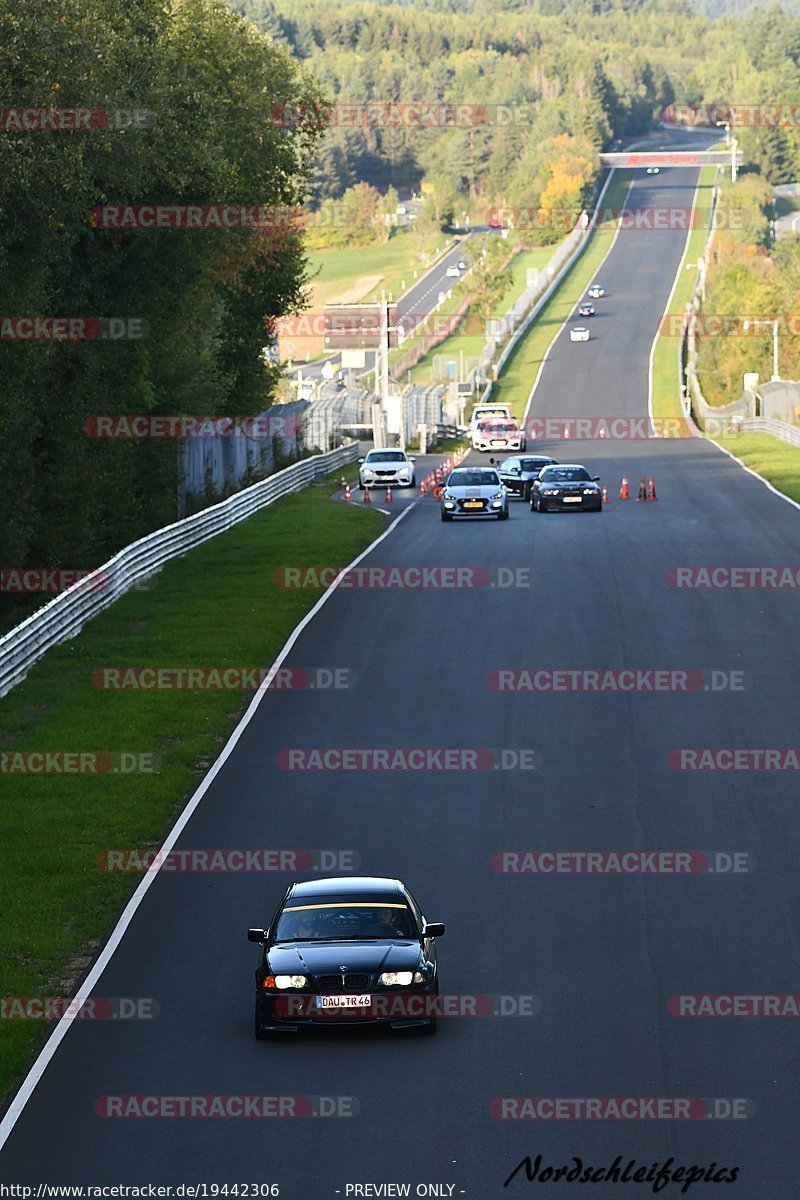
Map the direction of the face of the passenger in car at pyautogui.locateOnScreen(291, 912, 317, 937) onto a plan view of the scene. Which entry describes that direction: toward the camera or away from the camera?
toward the camera

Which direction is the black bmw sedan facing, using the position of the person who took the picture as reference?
facing the viewer

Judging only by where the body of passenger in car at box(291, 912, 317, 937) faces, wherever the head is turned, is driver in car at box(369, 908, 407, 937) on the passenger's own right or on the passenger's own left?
on the passenger's own left

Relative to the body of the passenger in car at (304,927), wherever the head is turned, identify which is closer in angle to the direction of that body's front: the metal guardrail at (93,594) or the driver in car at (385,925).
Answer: the driver in car

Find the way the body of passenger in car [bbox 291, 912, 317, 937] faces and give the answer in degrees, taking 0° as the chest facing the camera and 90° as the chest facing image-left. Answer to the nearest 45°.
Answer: approximately 0°

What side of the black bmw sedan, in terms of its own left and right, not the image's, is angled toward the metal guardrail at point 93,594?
back

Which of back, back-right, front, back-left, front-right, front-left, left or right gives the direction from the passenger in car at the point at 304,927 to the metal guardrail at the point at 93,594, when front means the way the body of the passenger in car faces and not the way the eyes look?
back
